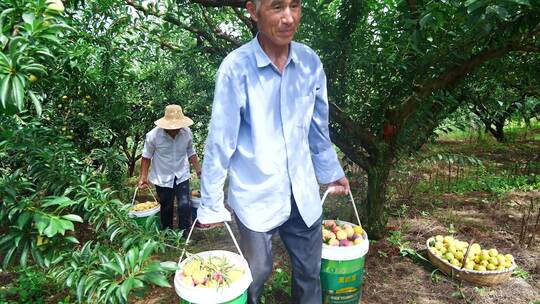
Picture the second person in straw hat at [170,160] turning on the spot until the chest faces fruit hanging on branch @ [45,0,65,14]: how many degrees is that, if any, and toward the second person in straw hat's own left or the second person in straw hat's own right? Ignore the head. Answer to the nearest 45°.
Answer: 0° — they already face it

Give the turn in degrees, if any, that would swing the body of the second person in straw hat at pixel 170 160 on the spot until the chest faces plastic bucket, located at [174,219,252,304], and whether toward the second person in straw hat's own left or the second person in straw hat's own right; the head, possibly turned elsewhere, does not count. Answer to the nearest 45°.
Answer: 0° — they already face it

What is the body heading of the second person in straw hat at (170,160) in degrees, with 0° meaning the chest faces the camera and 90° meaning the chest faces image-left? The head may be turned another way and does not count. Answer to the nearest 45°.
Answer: approximately 0°

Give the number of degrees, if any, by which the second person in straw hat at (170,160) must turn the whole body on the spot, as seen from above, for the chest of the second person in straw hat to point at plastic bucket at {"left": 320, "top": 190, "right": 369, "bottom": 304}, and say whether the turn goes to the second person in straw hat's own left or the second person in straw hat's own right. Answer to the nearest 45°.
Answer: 0° — they already face it

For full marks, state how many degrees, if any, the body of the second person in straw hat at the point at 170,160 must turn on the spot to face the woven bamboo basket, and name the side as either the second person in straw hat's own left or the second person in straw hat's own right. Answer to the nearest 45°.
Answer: approximately 45° to the second person in straw hat's own left
